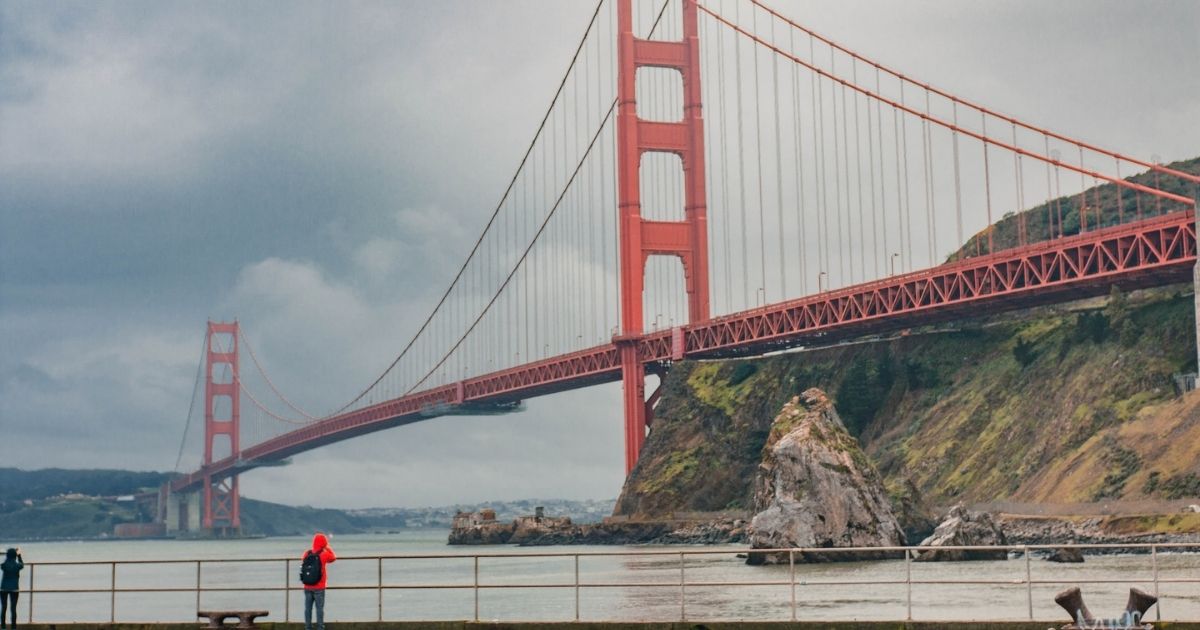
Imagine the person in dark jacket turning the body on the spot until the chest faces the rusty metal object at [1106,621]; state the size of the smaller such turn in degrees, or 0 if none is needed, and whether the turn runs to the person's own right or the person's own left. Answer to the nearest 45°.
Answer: approximately 135° to the person's own right

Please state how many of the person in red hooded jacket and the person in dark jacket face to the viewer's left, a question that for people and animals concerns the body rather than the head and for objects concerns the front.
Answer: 0

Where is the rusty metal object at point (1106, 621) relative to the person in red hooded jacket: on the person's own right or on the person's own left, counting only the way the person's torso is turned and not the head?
on the person's own right

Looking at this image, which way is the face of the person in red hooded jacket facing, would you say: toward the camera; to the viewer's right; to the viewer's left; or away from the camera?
away from the camera

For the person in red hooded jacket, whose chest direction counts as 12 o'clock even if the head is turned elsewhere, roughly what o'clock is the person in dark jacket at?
The person in dark jacket is roughly at 9 o'clock from the person in red hooded jacket.

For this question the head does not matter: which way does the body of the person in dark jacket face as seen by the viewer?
away from the camera

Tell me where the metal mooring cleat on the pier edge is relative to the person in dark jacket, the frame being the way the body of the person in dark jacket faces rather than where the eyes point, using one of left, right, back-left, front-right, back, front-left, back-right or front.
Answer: back-right

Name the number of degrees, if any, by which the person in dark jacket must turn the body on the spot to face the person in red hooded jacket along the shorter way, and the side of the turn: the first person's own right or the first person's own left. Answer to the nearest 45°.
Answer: approximately 135° to the first person's own right

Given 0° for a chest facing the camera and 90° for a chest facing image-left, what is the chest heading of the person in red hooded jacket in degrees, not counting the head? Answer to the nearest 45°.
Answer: approximately 225°
